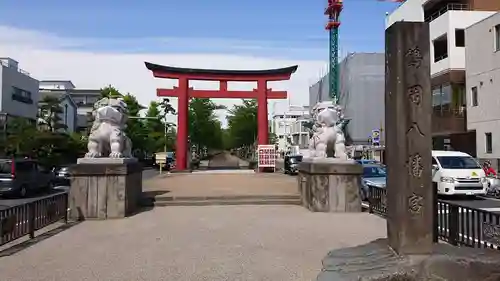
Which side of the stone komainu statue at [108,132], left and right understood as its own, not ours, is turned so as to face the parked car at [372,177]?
left

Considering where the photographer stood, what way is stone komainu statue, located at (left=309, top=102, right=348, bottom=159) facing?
facing the viewer

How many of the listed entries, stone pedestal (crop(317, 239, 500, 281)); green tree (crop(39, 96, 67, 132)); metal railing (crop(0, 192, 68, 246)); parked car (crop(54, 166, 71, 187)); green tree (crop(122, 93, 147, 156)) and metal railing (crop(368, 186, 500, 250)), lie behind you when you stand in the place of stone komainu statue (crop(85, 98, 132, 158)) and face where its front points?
3

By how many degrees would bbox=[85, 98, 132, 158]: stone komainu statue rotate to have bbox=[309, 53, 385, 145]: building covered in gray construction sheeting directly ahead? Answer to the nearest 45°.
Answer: approximately 135° to its left

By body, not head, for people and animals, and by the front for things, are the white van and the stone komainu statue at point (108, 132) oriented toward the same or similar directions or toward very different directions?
same or similar directions

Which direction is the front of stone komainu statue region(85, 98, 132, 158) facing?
toward the camera

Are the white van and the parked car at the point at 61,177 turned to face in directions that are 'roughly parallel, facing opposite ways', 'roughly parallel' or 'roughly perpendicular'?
roughly parallel, facing opposite ways

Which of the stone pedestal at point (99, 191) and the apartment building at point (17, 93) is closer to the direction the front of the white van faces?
the stone pedestal

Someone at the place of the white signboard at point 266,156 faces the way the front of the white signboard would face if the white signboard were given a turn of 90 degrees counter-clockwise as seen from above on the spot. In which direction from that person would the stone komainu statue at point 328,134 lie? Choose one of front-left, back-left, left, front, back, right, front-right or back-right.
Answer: right

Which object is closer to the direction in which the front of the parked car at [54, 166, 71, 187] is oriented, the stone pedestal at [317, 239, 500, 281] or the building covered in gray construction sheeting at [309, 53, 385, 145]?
the building covered in gray construction sheeting

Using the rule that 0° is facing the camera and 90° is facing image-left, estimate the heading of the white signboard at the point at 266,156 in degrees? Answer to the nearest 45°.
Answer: approximately 0°

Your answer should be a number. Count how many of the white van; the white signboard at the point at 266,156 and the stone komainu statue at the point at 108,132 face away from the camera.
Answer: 0
